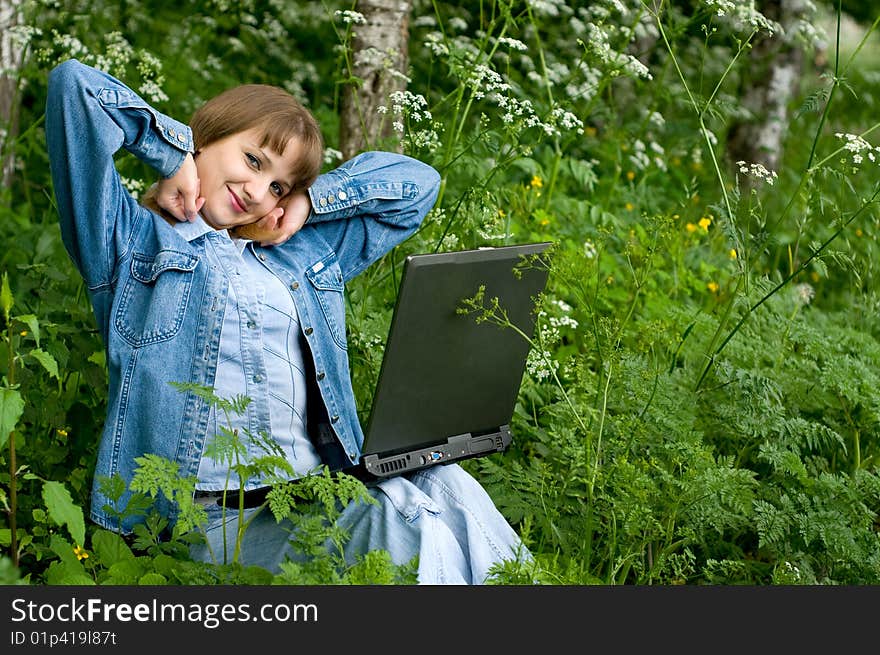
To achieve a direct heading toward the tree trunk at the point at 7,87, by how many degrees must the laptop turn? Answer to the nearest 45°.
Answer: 0° — it already faces it

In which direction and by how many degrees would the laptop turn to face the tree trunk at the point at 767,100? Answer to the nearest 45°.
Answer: approximately 45° to its right

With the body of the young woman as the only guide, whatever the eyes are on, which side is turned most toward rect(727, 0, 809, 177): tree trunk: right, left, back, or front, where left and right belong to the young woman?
left

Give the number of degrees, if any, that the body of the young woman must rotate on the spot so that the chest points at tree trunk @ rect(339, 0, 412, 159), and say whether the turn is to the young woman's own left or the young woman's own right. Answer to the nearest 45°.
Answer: approximately 135° to the young woman's own left

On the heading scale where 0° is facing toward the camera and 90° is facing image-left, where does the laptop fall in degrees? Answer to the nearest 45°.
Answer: approximately 135°

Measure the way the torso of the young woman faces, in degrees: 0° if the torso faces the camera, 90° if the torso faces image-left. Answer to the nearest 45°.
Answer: approximately 315°

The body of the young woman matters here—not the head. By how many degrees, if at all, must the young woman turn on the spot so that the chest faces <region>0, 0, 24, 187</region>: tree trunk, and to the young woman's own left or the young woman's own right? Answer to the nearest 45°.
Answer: approximately 180°
